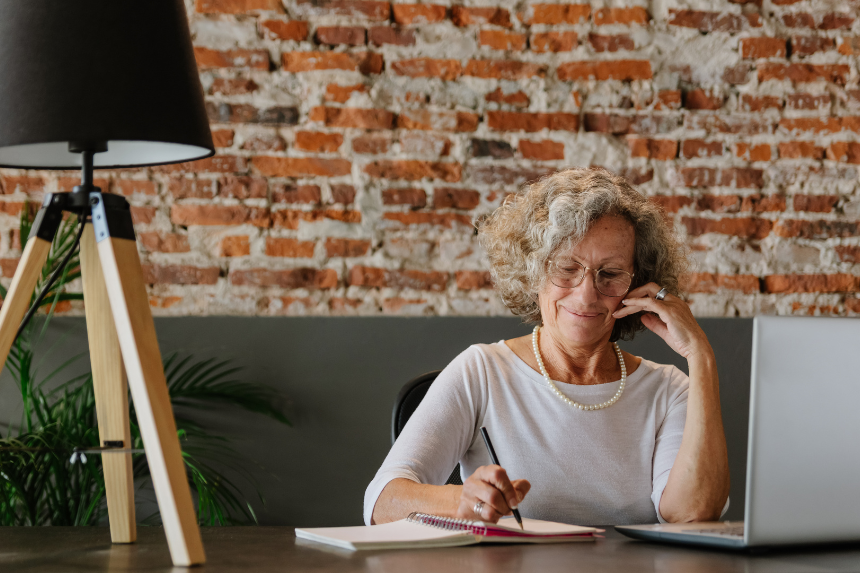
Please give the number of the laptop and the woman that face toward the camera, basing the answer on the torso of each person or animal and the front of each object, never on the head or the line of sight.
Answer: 1

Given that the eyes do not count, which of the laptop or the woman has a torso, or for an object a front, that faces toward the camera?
the woman

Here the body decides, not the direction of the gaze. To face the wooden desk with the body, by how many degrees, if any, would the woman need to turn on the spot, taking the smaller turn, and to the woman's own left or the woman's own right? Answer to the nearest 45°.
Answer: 0° — they already face it

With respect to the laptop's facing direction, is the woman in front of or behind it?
in front

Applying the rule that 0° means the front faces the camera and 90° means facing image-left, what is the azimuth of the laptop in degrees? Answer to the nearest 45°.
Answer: approximately 135°

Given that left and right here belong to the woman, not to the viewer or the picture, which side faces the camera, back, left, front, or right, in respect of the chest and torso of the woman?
front

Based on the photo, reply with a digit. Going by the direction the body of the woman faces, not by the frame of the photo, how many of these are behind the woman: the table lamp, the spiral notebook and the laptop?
0

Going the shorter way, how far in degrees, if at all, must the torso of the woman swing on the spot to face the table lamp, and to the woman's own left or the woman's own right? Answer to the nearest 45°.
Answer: approximately 45° to the woman's own right
